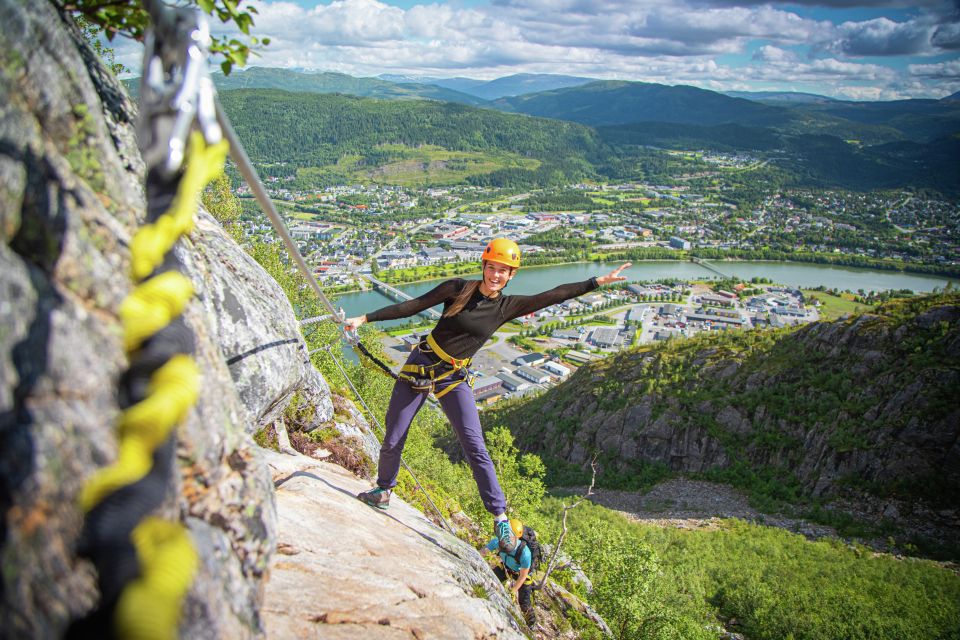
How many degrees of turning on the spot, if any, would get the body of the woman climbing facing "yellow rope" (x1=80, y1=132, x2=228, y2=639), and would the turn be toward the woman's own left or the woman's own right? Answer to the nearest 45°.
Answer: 0° — they already face it

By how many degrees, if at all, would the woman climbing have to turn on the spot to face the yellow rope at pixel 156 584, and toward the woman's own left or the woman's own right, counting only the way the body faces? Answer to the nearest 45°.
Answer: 0° — they already face it

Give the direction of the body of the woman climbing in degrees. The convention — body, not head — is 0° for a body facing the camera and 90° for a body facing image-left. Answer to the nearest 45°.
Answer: approximately 0°

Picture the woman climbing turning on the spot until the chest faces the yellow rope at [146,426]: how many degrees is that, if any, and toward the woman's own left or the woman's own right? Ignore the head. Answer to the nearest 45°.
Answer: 0° — they already face it
